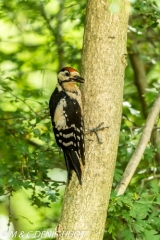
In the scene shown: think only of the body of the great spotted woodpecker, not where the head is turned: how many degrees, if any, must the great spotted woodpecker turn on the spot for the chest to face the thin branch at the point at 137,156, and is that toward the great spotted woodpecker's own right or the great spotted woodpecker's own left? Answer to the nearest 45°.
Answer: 0° — it already faces it

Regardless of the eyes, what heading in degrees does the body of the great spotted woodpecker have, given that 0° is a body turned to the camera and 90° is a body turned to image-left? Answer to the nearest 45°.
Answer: approximately 270°
